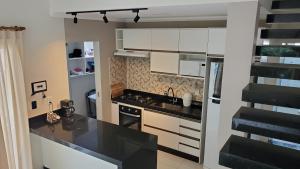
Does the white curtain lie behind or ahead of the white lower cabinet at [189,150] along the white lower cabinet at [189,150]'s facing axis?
ahead

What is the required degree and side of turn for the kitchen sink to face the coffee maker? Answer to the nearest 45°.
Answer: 0° — it already faces it

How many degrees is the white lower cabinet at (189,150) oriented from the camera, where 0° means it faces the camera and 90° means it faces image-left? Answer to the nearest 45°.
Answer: approximately 45°

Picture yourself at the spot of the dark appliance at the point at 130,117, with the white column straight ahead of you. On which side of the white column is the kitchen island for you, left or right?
right

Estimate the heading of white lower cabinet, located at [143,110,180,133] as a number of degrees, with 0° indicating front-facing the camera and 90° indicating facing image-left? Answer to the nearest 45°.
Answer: approximately 45°

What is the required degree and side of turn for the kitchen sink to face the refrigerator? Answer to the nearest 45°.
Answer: approximately 90° to its left

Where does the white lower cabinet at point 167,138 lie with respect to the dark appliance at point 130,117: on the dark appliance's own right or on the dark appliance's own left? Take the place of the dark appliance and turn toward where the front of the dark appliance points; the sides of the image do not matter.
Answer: on the dark appliance's own left
